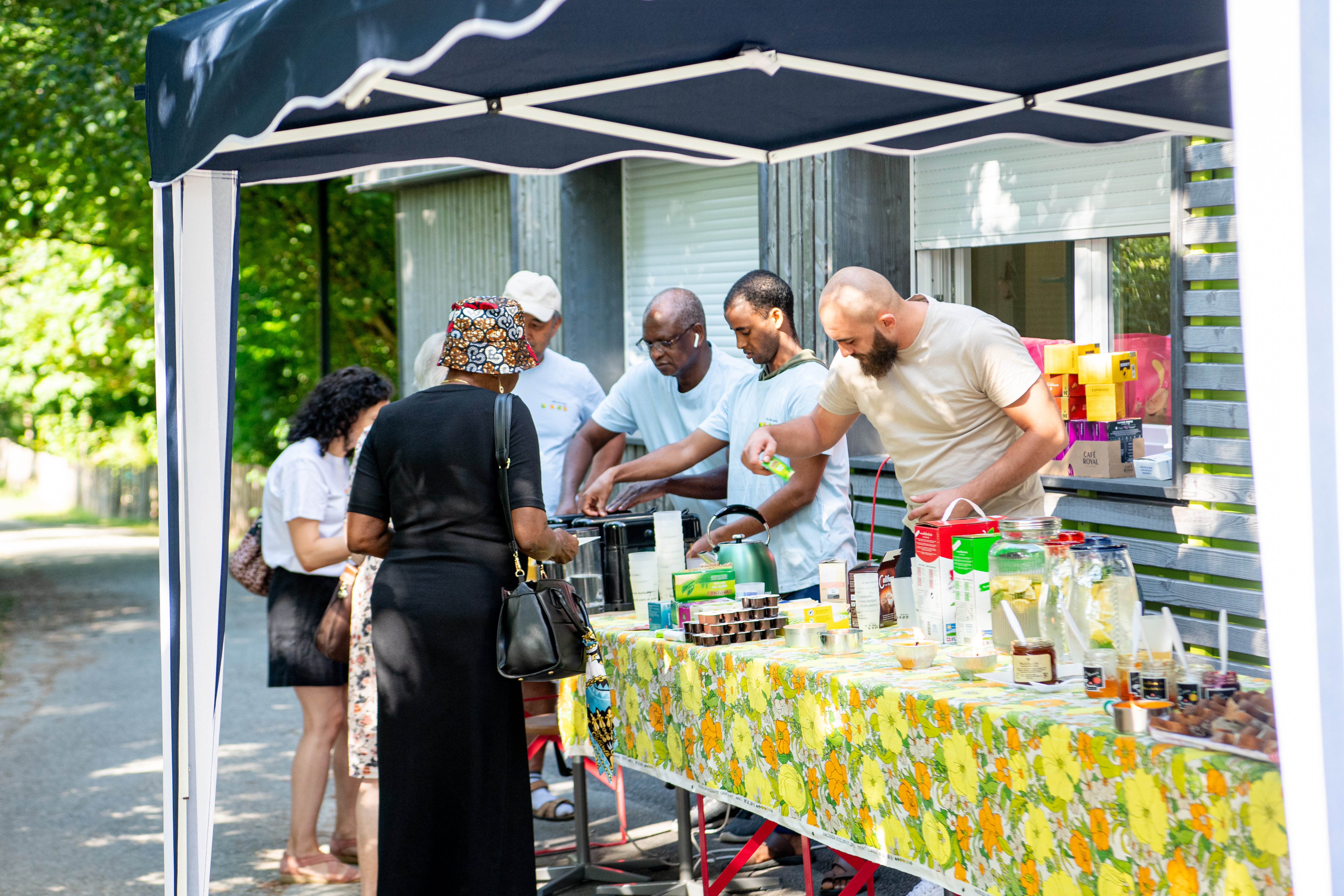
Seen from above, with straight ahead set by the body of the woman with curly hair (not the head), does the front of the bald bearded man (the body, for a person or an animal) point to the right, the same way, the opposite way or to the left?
the opposite way

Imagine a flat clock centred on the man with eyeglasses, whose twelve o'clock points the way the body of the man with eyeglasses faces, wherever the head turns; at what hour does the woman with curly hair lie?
The woman with curly hair is roughly at 1 o'clock from the man with eyeglasses.

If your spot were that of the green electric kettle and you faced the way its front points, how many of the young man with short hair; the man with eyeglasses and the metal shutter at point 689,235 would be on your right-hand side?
3

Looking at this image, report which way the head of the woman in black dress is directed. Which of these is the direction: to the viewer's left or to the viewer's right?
to the viewer's right

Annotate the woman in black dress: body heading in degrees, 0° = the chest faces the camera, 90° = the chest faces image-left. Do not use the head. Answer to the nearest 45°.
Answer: approximately 225°

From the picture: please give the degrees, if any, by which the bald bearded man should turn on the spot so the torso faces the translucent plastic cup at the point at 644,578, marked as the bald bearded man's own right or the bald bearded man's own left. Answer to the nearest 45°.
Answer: approximately 45° to the bald bearded man's own right

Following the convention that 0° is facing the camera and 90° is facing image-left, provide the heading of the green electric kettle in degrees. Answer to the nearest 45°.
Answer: approximately 90°

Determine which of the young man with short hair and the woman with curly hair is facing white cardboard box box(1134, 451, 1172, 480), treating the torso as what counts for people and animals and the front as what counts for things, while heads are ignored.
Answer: the woman with curly hair

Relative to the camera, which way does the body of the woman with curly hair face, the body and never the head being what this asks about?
to the viewer's right

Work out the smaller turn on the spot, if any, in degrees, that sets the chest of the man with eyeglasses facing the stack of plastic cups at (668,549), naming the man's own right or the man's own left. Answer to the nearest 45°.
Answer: approximately 45° to the man's own left

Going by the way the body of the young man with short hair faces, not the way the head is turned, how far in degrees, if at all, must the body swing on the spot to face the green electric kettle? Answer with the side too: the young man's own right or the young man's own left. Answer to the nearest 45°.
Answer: approximately 45° to the young man's own left
